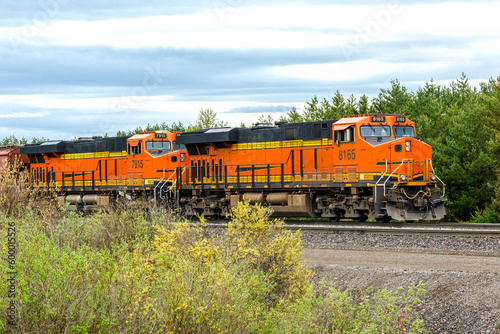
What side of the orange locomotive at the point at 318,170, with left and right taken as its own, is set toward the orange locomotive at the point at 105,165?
back

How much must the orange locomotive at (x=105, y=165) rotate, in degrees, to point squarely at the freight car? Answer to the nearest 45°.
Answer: approximately 180°

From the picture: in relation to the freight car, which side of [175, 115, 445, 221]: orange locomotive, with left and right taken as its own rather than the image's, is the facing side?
back

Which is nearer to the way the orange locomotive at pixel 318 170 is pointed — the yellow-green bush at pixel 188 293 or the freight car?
the yellow-green bush

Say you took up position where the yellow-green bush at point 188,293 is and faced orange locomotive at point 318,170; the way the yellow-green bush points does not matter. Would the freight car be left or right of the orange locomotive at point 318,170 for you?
left

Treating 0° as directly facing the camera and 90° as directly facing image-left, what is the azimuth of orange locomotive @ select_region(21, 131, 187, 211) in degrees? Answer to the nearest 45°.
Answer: approximately 315°

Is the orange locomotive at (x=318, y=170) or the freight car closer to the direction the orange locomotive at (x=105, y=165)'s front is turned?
the orange locomotive

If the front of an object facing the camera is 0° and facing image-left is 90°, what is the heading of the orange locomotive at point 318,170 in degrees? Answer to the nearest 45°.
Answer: approximately 315°
